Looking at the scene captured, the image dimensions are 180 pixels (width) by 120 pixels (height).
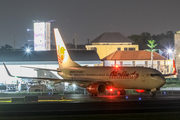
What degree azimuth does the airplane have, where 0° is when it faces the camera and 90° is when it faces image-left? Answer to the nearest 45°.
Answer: approximately 315°
